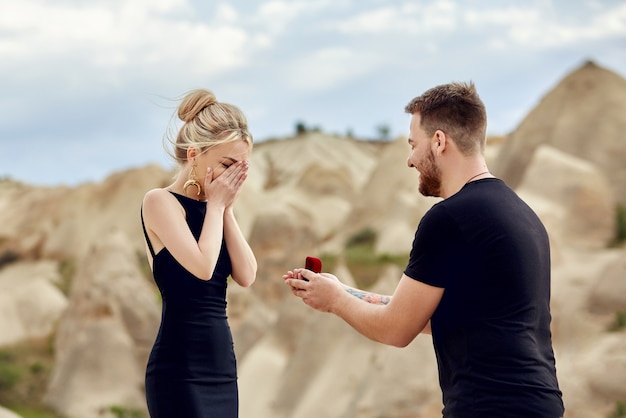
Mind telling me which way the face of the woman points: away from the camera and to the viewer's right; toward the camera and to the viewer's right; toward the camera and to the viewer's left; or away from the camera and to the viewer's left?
toward the camera and to the viewer's right

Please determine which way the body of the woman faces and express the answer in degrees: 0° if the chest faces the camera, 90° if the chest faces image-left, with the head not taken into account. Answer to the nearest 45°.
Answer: approximately 315°

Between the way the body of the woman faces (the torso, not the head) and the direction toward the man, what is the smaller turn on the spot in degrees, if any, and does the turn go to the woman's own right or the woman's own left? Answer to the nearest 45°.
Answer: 0° — they already face them
